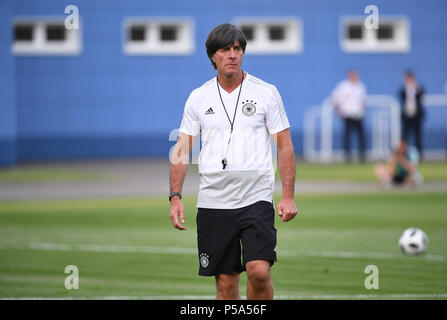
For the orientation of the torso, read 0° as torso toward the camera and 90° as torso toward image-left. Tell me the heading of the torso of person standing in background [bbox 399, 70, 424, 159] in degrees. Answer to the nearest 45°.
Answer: approximately 0°

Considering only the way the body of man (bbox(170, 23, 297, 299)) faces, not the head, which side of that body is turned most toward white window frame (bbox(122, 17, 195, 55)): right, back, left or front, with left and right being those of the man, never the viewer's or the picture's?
back

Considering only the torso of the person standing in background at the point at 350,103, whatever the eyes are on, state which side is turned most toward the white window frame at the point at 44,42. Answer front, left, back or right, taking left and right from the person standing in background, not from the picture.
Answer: right

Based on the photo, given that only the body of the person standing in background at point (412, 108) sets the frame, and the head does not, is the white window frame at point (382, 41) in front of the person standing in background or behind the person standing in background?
behind

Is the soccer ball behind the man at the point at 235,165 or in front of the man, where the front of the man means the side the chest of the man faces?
behind

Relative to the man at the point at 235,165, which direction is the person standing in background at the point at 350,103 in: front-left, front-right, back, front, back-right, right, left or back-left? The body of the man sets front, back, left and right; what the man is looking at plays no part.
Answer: back

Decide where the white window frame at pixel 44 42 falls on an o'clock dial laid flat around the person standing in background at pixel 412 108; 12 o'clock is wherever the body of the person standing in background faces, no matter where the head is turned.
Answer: The white window frame is roughly at 3 o'clock from the person standing in background.

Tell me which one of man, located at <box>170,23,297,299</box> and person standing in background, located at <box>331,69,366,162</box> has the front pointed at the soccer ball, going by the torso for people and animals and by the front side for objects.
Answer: the person standing in background

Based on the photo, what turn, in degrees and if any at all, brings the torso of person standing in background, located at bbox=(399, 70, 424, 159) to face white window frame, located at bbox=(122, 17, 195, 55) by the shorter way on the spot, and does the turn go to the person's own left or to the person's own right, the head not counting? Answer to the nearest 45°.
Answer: approximately 90° to the person's own right

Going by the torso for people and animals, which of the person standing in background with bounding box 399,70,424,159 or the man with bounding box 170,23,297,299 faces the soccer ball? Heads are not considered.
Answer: the person standing in background
